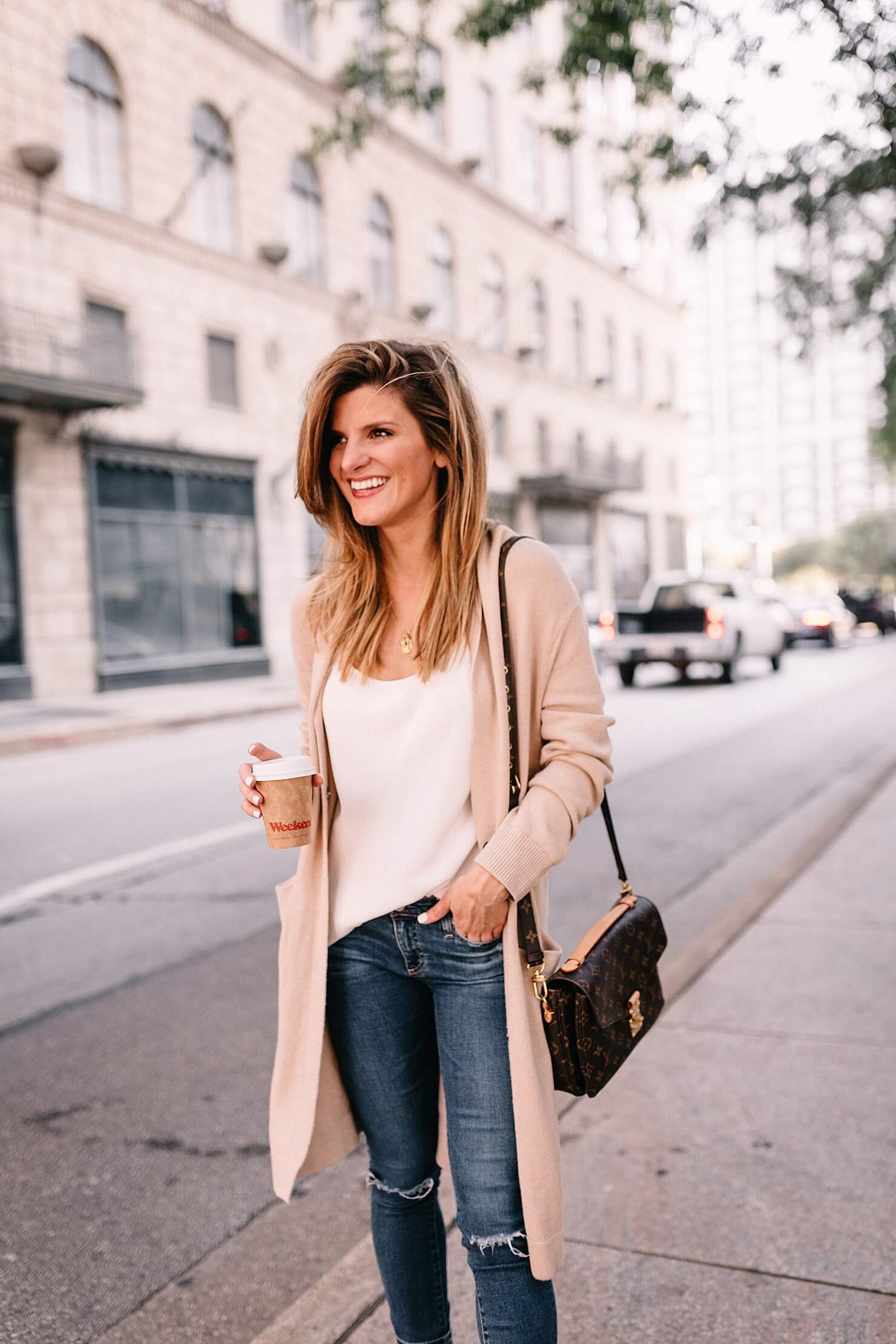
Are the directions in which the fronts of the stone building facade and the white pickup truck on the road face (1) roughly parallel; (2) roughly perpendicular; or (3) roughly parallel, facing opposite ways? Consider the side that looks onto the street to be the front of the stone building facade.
roughly perpendicular

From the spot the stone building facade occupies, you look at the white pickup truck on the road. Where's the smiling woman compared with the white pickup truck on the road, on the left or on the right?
right

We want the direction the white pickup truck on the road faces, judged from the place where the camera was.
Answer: facing away from the viewer and to the right of the viewer

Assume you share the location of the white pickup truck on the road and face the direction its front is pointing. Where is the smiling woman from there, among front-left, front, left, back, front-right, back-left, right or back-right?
back-right

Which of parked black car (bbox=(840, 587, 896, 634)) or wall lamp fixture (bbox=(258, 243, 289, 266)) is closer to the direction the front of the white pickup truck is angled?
the parked black car

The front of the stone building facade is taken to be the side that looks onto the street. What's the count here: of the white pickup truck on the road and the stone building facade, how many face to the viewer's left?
0

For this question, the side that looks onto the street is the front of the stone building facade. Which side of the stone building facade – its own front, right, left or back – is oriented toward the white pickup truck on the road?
front

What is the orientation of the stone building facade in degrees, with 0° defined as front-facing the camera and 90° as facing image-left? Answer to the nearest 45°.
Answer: approximately 315°

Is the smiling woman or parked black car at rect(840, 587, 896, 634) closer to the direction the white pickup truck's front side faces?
the parked black car

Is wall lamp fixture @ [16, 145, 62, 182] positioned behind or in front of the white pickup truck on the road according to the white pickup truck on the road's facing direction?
behind

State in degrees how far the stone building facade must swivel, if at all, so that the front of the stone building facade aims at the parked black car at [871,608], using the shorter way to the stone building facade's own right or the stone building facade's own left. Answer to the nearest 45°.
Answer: approximately 90° to the stone building facade's own left

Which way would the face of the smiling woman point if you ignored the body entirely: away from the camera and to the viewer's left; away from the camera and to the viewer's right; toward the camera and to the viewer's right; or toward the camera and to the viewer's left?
toward the camera and to the viewer's left

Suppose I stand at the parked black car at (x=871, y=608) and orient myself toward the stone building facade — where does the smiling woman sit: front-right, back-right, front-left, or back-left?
front-left
